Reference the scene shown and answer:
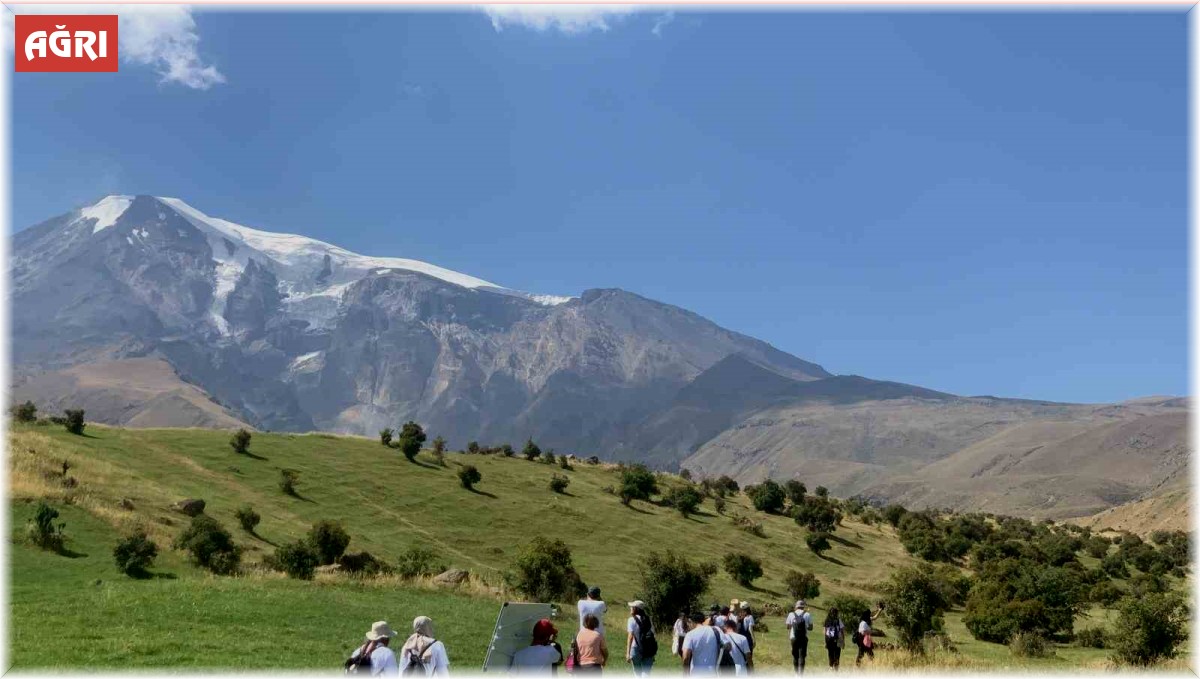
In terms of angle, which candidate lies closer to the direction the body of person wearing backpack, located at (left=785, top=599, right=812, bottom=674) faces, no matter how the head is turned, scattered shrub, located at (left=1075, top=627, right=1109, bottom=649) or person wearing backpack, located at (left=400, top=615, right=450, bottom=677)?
the scattered shrub

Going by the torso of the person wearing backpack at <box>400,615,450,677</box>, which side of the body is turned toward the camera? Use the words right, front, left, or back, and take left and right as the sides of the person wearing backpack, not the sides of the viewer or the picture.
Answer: back

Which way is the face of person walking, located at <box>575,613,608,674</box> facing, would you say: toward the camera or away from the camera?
away from the camera

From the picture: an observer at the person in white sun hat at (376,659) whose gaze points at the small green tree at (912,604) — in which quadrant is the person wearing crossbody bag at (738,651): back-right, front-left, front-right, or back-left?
front-right

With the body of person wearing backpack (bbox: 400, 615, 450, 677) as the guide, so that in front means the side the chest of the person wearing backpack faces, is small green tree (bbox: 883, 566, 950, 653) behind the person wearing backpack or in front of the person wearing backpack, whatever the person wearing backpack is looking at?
in front

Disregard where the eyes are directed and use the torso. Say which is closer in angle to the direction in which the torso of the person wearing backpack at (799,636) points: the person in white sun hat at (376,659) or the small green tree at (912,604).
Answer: the small green tree

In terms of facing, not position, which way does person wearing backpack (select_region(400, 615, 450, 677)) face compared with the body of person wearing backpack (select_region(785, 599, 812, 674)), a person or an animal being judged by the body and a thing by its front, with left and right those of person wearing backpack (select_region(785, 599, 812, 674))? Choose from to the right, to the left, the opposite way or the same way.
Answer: the same way
